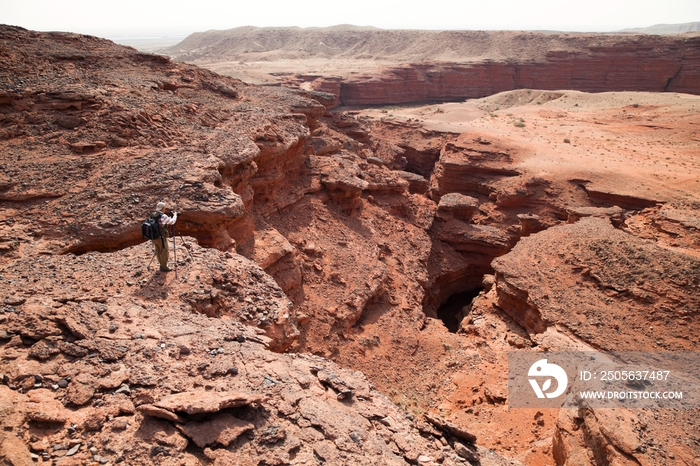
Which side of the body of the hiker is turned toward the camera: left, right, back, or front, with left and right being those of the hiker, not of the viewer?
right
